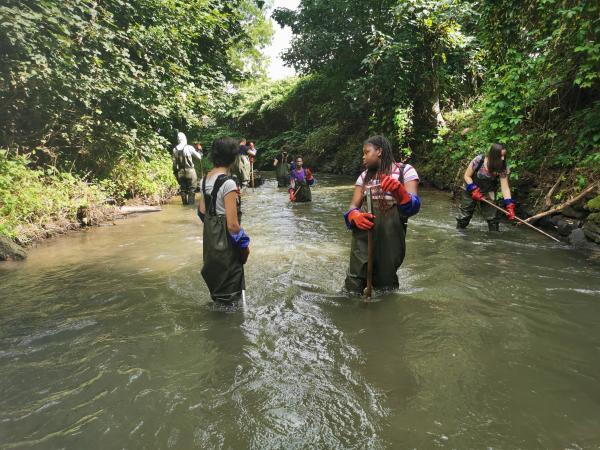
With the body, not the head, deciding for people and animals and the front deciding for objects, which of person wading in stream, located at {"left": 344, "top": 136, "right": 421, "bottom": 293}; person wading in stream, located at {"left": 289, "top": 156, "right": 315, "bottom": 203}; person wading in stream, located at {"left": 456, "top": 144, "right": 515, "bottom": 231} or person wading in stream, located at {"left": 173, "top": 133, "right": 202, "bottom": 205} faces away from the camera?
person wading in stream, located at {"left": 173, "top": 133, "right": 202, "bottom": 205}

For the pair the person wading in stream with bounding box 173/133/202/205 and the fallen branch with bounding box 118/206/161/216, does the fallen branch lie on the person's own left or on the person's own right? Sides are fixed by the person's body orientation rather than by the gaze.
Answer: on the person's own left

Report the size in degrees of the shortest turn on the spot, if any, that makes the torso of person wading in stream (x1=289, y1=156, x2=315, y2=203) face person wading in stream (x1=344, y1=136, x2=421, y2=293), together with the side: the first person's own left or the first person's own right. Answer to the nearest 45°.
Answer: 0° — they already face them

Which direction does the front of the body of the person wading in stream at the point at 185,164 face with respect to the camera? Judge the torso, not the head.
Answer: away from the camera

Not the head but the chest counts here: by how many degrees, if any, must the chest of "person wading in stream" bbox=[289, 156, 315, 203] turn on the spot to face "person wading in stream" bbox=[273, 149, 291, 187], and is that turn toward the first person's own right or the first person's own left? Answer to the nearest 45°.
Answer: approximately 180°

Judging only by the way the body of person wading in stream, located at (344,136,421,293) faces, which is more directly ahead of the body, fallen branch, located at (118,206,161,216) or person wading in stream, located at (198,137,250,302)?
the person wading in stream

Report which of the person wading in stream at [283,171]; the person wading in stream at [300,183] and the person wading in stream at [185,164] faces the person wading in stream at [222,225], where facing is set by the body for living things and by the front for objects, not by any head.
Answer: the person wading in stream at [300,183]

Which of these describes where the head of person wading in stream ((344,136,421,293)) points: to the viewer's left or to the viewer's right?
to the viewer's left

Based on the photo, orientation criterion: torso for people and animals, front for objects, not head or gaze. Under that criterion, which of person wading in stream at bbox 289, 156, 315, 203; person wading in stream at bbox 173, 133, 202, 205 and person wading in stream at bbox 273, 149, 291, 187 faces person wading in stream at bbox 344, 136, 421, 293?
person wading in stream at bbox 289, 156, 315, 203

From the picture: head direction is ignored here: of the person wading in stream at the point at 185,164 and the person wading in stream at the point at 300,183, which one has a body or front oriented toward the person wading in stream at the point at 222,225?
the person wading in stream at the point at 300,183

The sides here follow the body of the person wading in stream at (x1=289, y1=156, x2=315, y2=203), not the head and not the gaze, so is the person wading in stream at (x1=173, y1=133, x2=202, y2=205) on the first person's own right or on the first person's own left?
on the first person's own right

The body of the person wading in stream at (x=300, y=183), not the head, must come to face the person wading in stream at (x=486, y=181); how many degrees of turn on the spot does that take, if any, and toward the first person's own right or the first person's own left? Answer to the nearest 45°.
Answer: approximately 45° to the first person's own left

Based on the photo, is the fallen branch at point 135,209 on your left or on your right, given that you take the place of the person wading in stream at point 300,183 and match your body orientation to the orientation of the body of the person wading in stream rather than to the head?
on your right

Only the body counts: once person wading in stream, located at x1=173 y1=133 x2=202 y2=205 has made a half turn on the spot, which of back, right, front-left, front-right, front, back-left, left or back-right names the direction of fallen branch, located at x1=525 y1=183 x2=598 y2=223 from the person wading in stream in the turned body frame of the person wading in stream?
front-left

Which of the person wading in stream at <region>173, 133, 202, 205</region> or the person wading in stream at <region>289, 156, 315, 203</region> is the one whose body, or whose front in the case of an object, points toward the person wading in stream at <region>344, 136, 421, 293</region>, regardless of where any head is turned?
the person wading in stream at <region>289, 156, 315, 203</region>
